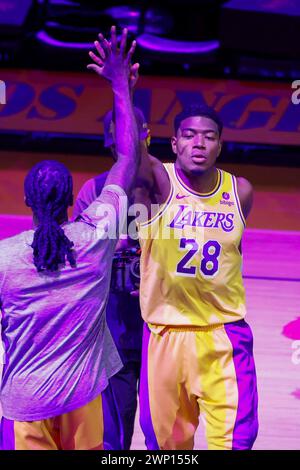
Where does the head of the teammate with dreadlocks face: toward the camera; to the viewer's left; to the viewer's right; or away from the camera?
away from the camera

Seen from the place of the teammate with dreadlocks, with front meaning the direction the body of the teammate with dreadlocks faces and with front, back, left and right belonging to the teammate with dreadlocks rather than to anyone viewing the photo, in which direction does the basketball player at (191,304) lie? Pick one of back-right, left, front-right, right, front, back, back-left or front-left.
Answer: front-right

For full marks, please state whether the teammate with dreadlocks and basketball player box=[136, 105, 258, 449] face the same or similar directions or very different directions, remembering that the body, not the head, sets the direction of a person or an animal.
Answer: very different directions

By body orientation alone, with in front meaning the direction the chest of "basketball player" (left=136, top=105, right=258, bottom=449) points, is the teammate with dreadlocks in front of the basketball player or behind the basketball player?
in front

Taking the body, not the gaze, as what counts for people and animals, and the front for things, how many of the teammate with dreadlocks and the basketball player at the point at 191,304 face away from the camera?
1

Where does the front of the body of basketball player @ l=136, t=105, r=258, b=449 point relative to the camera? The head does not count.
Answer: toward the camera

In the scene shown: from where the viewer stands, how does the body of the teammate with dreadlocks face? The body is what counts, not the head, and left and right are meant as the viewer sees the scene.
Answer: facing away from the viewer
